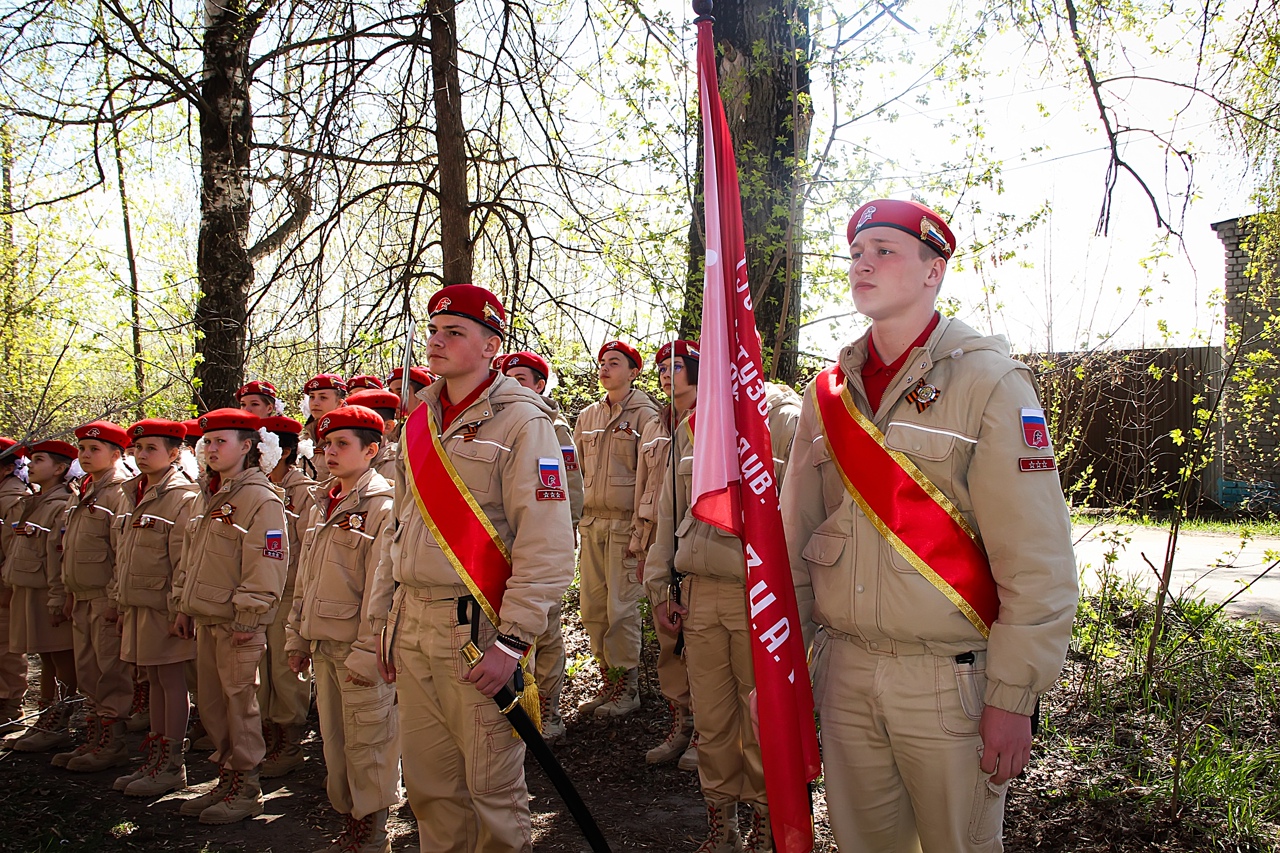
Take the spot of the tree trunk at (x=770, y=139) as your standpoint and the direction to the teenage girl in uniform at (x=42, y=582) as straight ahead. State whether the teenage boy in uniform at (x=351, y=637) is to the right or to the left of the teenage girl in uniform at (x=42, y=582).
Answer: left

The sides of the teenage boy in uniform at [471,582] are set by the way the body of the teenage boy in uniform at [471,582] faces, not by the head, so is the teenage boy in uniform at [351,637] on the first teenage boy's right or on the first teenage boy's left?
on the first teenage boy's right

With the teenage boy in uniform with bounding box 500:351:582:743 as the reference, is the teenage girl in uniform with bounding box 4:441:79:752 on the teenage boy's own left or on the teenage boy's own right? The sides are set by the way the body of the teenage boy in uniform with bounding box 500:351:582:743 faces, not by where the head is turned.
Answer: on the teenage boy's own right

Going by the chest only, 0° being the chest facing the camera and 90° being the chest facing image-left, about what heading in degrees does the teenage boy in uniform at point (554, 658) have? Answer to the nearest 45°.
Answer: approximately 45°

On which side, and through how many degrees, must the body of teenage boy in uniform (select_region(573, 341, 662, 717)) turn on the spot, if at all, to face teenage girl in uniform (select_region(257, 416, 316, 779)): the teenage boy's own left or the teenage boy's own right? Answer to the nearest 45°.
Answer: approximately 45° to the teenage boy's own right

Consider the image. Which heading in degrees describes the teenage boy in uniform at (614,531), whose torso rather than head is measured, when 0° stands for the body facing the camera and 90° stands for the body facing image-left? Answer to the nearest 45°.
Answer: approximately 45°

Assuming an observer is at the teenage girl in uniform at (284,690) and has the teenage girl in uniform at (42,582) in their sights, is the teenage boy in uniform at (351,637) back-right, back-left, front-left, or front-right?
back-left

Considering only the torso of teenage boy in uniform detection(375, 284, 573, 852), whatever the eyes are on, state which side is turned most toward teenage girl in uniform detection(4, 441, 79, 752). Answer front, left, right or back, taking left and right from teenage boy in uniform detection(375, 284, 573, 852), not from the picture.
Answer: right
